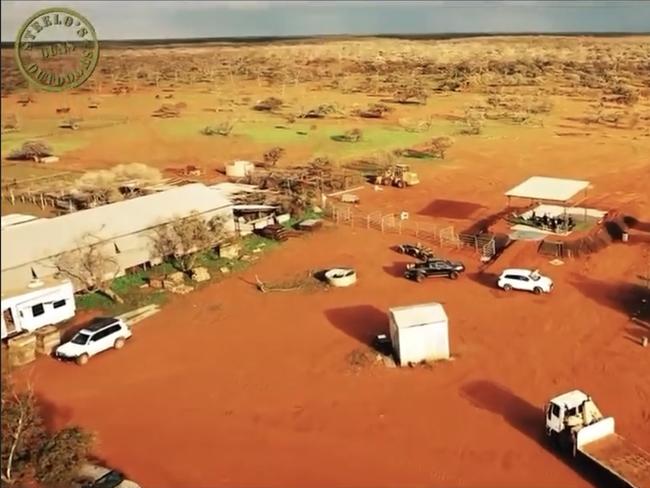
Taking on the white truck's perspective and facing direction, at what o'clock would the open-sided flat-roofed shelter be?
The open-sided flat-roofed shelter is roughly at 1 o'clock from the white truck.

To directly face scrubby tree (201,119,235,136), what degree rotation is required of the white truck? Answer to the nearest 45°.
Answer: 0° — it already faces it

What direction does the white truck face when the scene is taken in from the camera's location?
facing away from the viewer and to the left of the viewer

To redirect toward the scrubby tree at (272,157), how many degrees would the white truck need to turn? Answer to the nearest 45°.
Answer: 0° — it already faces it

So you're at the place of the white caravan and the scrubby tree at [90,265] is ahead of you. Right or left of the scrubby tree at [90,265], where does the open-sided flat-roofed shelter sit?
right

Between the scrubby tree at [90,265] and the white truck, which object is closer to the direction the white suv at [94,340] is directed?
the white truck

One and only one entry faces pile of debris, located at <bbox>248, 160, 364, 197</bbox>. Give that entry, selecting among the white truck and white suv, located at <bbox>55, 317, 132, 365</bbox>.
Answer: the white truck
